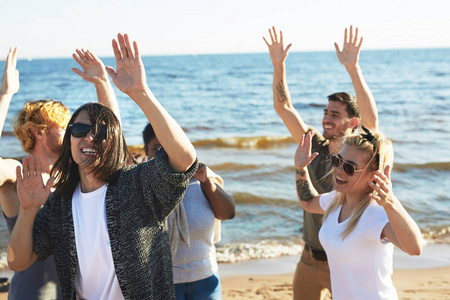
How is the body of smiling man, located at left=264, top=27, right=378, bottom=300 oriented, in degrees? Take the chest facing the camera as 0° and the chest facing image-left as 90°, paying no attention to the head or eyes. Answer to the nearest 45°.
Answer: approximately 45°

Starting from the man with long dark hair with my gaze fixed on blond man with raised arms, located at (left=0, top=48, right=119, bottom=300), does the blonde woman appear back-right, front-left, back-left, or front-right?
back-right

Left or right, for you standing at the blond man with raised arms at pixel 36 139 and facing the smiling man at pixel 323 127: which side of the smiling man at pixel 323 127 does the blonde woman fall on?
right

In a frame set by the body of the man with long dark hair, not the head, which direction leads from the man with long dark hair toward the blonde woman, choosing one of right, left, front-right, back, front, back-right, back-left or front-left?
back-left

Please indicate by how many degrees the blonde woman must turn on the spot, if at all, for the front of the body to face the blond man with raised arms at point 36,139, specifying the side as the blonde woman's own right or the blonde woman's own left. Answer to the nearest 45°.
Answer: approximately 45° to the blonde woman's own right
